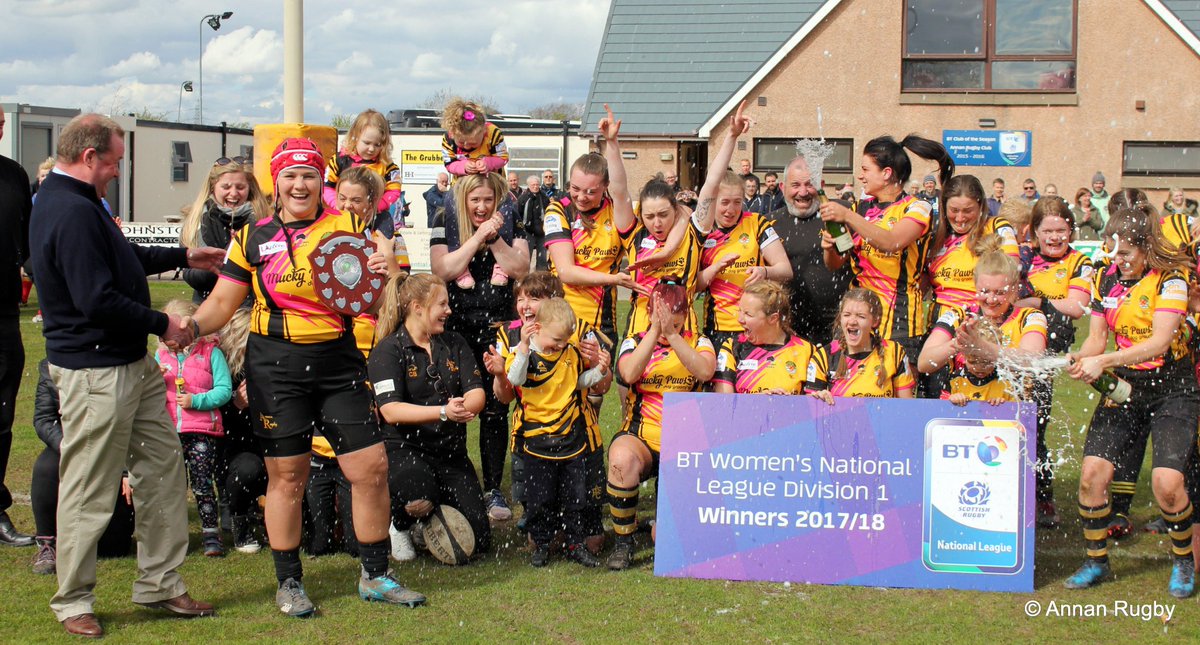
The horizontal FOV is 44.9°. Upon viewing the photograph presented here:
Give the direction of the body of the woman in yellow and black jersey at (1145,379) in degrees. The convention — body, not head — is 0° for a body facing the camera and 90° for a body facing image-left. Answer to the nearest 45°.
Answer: approximately 45°

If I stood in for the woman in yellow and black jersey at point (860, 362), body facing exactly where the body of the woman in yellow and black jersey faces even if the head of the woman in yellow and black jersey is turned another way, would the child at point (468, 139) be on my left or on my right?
on my right

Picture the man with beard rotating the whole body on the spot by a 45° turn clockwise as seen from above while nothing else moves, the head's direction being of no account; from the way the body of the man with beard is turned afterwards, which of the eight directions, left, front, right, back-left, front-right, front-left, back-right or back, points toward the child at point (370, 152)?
front-right

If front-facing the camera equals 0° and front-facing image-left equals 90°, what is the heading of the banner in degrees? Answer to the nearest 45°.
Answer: approximately 0°

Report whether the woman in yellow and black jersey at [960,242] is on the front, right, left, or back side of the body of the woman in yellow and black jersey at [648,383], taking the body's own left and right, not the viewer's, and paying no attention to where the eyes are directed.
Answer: left

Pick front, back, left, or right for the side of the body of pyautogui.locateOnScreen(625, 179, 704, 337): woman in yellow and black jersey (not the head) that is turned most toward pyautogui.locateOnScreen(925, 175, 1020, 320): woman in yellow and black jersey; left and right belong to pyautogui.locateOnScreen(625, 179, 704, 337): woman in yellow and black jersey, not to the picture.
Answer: left

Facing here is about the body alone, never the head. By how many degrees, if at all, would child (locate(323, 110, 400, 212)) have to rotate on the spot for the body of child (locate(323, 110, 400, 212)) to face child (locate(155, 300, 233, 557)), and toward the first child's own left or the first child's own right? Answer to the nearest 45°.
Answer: approximately 45° to the first child's own right

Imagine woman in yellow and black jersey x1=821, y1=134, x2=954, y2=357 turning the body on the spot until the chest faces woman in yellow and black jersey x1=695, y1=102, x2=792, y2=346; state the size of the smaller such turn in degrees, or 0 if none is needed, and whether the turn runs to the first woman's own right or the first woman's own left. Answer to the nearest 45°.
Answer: approximately 45° to the first woman's own right
